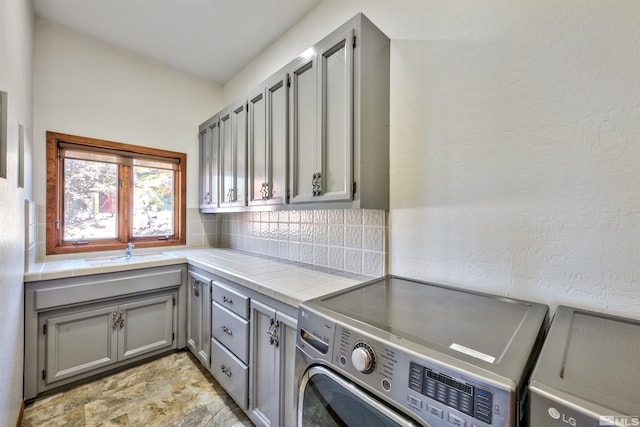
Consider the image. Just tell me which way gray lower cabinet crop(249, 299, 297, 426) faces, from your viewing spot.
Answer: facing the viewer and to the left of the viewer

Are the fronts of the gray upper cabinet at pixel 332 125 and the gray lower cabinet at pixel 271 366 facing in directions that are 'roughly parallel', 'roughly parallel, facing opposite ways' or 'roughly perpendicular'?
roughly parallel

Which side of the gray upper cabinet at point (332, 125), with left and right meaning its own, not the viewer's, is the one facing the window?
right

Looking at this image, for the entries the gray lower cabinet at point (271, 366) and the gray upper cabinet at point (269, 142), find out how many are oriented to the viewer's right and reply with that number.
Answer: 0

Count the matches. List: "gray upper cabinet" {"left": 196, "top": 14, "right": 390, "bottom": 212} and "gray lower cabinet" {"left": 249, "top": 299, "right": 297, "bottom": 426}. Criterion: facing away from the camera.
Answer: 0

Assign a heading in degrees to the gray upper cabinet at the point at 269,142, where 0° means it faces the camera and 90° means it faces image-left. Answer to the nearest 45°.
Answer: approximately 45°

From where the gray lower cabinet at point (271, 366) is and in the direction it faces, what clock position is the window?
The window is roughly at 3 o'clock from the gray lower cabinet.

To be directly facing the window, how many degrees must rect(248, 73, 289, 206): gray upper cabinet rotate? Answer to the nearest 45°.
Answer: approximately 90° to its right
